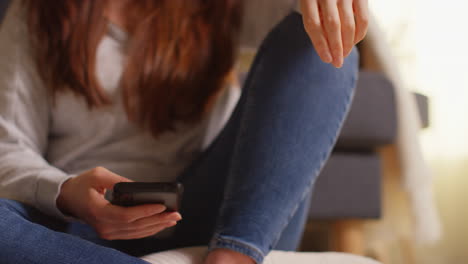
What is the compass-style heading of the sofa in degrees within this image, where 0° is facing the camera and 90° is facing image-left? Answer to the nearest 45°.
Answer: approximately 0°
